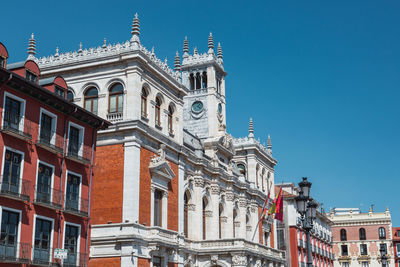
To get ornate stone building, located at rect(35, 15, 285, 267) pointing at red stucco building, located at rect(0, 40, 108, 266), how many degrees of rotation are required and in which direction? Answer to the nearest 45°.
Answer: approximately 45° to its right

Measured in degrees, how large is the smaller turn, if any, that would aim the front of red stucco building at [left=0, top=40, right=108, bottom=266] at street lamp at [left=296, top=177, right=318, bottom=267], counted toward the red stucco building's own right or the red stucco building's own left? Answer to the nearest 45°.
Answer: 0° — it already faces it

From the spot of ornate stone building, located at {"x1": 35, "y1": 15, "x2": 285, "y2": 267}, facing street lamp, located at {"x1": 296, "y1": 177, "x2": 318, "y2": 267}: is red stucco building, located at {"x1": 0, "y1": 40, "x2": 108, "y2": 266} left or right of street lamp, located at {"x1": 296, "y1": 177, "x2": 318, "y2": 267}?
right

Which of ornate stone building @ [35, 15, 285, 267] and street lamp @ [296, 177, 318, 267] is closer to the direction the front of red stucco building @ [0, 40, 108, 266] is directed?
the street lamp

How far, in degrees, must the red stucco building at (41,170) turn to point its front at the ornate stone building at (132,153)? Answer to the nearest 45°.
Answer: approximately 90° to its left
